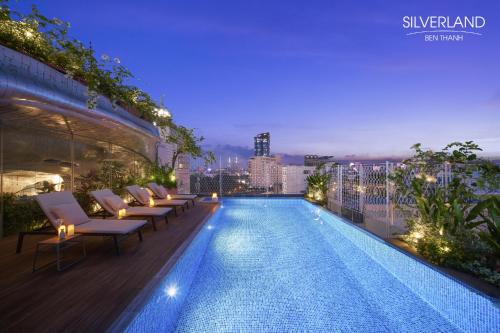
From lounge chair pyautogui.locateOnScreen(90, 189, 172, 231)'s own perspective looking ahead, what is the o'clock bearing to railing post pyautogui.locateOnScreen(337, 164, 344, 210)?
The railing post is roughly at 12 o'clock from the lounge chair.

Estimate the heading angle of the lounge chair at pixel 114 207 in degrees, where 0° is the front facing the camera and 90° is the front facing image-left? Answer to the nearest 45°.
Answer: approximately 270°

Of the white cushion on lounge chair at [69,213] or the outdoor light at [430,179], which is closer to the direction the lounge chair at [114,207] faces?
the outdoor light

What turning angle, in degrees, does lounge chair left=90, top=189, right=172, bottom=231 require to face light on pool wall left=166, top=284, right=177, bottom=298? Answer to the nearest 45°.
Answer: approximately 90° to its right

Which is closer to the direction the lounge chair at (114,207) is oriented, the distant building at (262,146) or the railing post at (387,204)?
the railing post

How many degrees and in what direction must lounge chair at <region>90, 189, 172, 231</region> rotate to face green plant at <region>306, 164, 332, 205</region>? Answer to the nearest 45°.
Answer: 0° — it already faces it

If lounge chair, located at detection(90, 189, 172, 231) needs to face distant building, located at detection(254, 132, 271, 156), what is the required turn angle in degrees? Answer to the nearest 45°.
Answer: approximately 45° to its left

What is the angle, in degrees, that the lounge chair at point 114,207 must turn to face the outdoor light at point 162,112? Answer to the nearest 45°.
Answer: approximately 90° to its left

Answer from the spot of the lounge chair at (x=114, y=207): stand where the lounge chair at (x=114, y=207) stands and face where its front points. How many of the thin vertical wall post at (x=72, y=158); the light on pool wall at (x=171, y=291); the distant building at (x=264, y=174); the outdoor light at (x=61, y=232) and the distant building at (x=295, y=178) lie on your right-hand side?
2

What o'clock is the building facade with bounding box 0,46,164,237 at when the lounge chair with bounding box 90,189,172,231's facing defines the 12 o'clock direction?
The building facade is roughly at 7 o'clock from the lounge chair.

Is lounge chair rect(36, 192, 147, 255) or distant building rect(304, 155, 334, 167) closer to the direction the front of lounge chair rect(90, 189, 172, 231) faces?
the distant building
